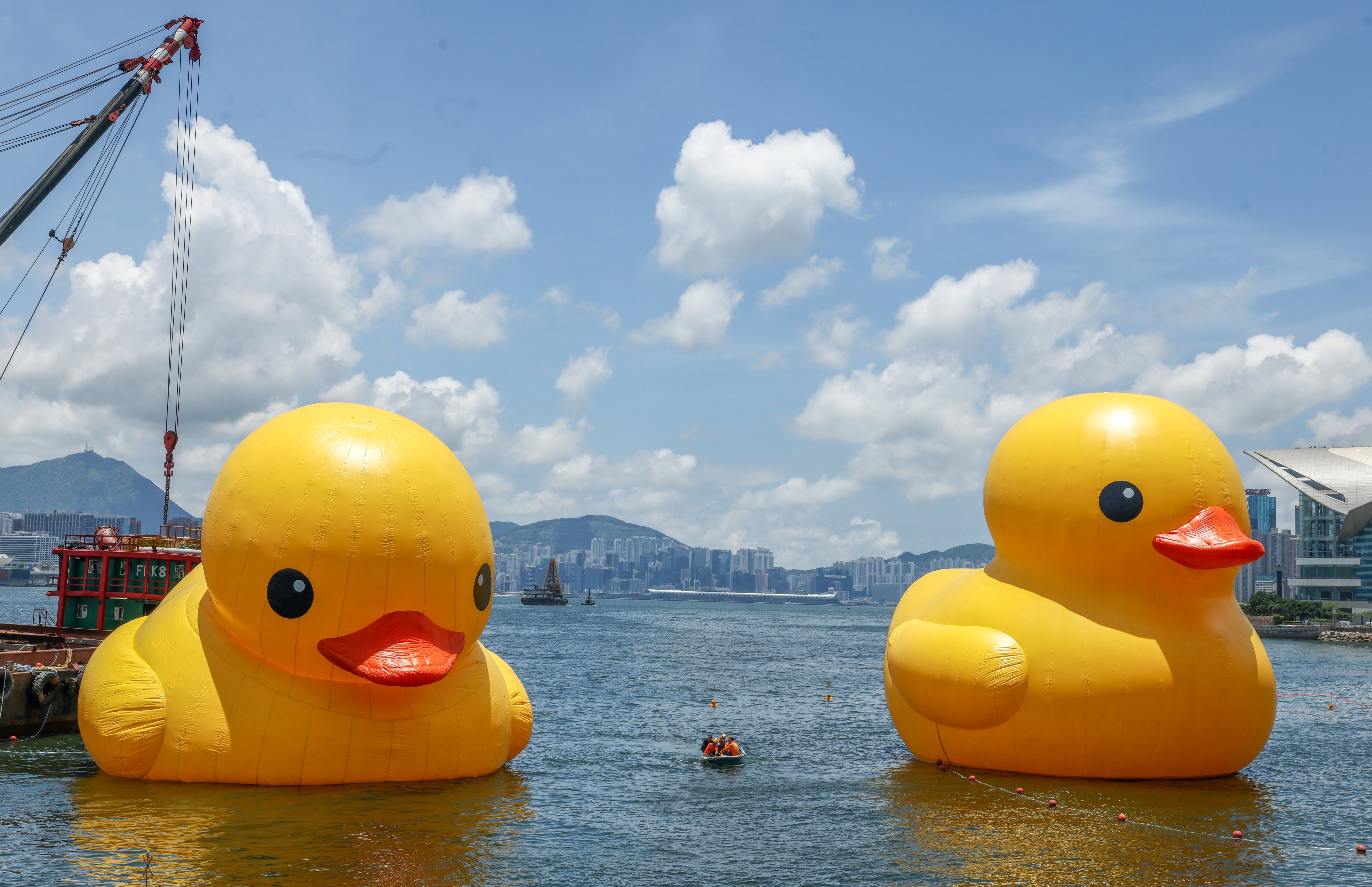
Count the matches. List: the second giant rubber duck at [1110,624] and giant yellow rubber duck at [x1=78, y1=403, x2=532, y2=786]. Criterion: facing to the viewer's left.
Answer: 0

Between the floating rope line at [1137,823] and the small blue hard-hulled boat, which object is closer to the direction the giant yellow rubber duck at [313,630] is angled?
the floating rope line

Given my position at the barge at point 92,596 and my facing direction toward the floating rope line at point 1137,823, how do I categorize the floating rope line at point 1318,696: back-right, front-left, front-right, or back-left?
front-left

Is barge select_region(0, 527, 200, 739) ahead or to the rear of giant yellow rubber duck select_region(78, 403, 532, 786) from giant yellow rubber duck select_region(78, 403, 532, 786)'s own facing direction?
to the rear

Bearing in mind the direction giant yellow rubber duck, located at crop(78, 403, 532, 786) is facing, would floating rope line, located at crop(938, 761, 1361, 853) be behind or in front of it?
in front

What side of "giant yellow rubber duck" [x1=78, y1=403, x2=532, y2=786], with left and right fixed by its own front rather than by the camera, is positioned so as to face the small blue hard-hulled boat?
left

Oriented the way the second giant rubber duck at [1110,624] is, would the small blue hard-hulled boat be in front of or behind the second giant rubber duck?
behind

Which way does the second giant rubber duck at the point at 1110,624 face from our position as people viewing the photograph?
facing the viewer and to the right of the viewer
